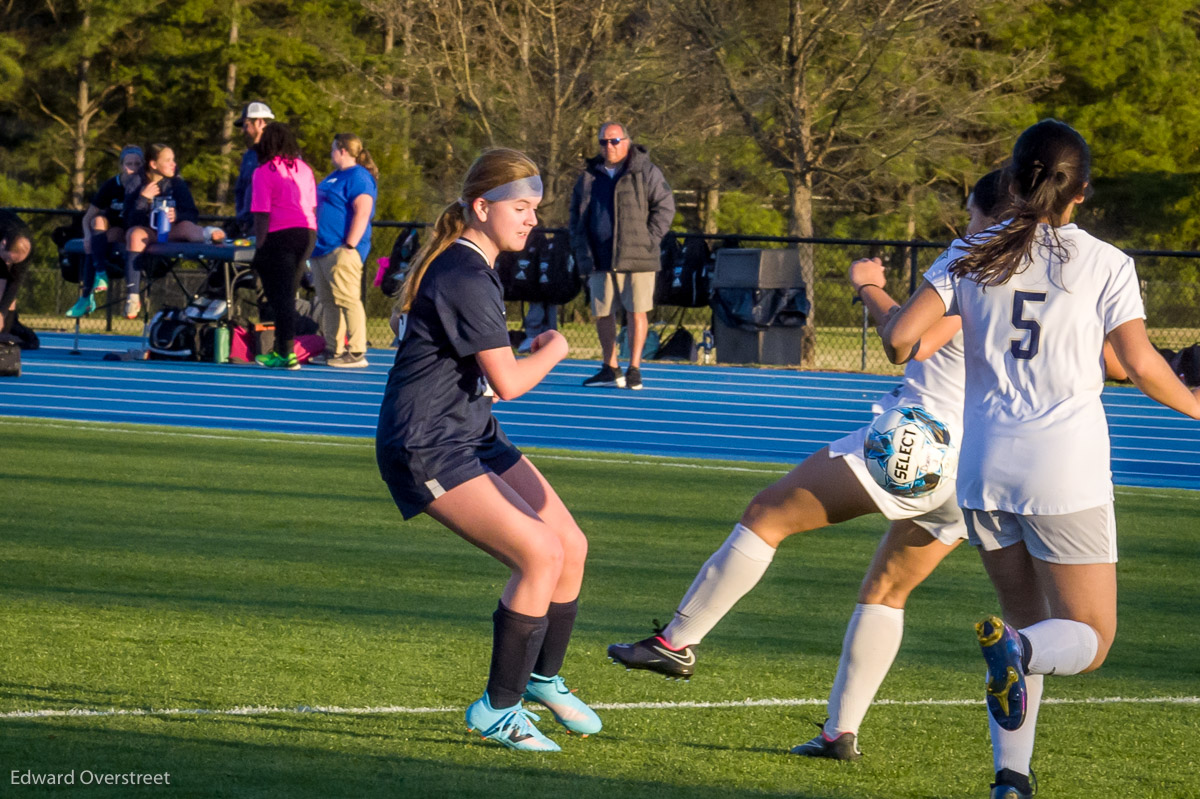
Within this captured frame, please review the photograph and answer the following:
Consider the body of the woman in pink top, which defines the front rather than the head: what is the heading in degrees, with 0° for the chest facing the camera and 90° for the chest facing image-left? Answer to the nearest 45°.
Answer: approximately 135°

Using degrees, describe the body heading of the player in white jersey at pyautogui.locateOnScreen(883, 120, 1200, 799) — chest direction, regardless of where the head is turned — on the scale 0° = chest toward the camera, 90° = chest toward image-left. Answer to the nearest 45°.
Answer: approximately 180°

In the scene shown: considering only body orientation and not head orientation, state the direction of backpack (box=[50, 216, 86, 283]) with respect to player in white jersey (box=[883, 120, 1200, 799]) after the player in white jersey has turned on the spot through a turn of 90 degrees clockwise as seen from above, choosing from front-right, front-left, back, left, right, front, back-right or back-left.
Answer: back-left

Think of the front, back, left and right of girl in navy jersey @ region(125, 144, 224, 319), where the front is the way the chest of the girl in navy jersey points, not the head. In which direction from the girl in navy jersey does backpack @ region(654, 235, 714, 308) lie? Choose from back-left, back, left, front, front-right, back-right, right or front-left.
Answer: left

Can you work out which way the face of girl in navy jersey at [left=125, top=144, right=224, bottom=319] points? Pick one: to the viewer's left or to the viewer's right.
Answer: to the viewer's right

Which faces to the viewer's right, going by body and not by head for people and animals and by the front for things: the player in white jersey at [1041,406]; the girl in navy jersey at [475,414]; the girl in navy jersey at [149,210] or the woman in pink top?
the girl in navy jersey at [475,414]

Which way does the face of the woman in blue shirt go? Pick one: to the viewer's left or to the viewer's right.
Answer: to the viewer's left

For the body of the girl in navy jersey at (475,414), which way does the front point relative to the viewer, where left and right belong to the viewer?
facing to the right of the viewer

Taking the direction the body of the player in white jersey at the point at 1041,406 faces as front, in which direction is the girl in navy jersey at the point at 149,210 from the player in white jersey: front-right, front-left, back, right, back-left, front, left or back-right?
front-left

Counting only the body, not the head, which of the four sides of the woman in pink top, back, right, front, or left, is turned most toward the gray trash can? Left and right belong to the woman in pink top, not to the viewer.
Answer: right

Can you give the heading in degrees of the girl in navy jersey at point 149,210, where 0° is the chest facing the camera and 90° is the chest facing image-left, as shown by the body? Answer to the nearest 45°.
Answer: approximately 0°

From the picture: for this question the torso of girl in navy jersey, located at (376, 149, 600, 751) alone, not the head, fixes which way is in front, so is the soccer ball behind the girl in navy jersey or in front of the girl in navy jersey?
in front

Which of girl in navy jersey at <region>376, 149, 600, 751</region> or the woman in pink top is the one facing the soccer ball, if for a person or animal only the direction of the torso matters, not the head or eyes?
the girl in navy jersey
